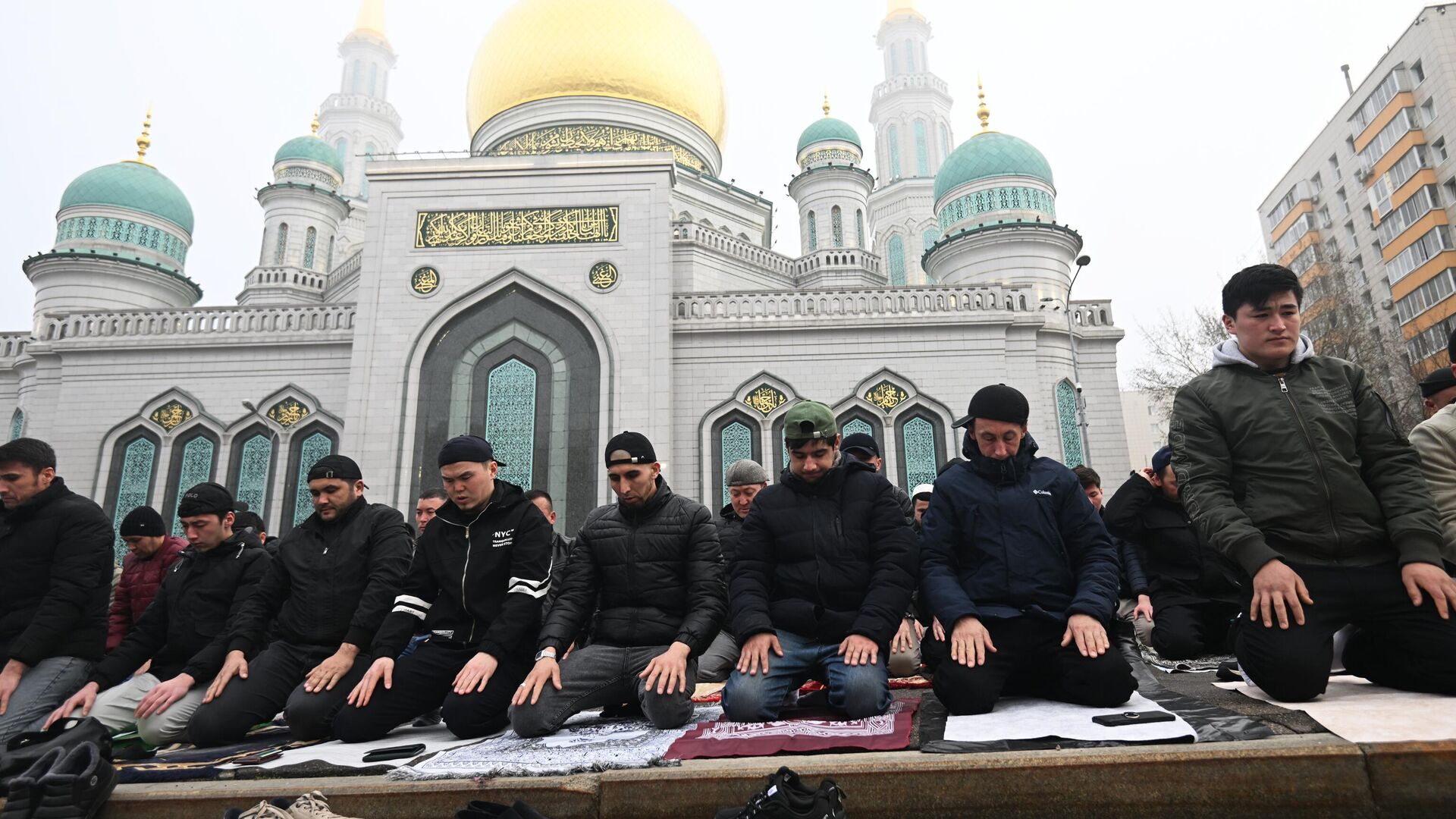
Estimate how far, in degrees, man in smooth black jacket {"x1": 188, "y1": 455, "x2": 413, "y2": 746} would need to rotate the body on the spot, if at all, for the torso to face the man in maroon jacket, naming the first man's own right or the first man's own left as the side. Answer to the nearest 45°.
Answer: approximately 90° to the first man's own right

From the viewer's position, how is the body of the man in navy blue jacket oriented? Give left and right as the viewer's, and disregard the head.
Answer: facing the viewer

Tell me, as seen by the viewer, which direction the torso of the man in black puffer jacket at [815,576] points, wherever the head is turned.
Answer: toward the camera

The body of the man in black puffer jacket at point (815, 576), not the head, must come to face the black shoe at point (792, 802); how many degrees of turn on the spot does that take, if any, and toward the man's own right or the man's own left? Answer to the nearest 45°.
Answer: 0° — they already face it

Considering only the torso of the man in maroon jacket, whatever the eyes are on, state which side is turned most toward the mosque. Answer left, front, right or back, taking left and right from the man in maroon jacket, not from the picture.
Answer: back

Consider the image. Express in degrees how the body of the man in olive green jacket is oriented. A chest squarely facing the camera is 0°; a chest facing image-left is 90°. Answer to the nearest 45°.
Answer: approximately 0°

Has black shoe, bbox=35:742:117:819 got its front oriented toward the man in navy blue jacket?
no

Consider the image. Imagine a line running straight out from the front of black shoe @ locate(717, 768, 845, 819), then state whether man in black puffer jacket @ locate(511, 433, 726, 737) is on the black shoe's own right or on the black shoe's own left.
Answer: on the black shoe's own right

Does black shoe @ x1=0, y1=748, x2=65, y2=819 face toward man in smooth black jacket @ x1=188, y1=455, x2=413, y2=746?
no

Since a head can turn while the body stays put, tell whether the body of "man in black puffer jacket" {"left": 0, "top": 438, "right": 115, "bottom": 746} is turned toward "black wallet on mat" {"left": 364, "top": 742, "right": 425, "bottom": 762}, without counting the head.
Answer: no

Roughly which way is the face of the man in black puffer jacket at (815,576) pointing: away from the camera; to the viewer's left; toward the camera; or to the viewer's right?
toward the camera

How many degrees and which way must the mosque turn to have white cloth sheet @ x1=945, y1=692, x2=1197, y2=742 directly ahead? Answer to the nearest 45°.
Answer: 0° — it already faces it

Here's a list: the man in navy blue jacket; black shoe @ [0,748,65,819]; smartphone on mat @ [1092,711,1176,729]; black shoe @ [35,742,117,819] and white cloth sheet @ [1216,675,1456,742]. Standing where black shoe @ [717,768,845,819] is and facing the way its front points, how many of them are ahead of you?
2
